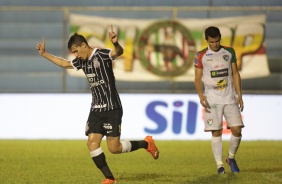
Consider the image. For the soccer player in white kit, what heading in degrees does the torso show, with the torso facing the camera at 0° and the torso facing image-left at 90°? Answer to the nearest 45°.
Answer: approximately 0°

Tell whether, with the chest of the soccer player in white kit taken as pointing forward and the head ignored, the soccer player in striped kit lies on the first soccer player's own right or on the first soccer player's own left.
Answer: on the first soccer player's own right

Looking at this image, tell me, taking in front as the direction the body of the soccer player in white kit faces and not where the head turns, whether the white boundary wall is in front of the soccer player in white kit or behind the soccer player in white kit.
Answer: behind

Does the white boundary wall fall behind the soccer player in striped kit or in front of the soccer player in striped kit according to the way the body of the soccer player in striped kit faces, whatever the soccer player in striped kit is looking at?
behind

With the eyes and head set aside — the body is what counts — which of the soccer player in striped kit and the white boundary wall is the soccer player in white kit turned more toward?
the soccer player in striped kit

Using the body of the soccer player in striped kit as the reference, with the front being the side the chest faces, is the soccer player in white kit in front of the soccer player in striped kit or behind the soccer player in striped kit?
behind
